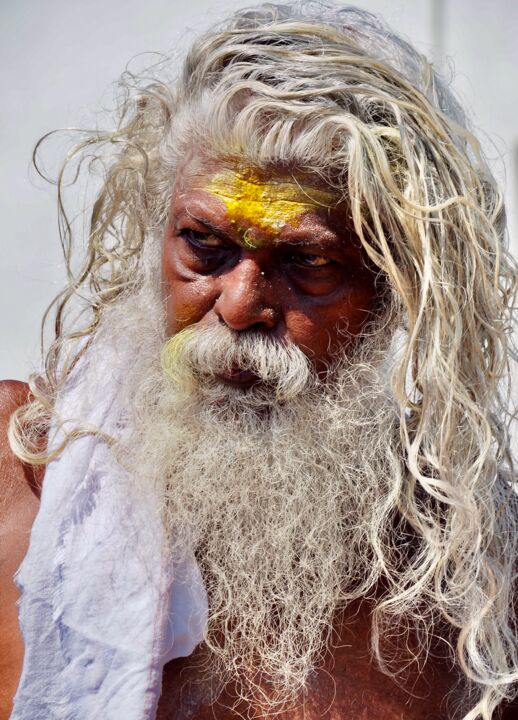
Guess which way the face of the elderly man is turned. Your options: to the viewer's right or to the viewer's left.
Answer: to the viewer's left

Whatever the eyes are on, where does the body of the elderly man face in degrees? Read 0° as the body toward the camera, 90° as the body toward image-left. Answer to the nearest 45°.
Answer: approximately 0°
